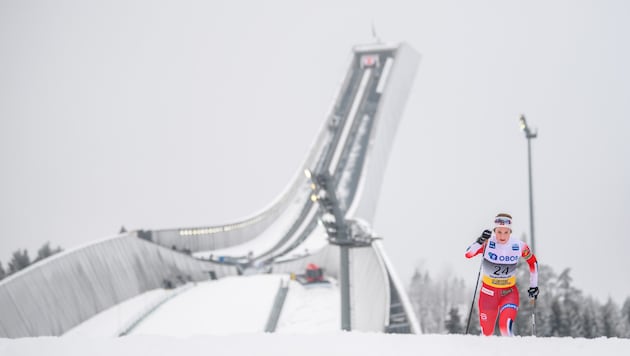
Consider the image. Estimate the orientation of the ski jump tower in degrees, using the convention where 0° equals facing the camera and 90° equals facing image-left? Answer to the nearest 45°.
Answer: approximately 45°

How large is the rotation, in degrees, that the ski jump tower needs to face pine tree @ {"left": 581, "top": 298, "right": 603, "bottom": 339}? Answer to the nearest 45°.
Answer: approximately 135° to its left

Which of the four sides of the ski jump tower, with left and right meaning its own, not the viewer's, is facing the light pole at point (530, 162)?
left

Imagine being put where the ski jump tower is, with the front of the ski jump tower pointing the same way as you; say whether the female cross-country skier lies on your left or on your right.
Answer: on your left

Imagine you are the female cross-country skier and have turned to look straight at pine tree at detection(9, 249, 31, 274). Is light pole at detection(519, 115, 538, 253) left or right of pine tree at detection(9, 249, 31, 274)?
right

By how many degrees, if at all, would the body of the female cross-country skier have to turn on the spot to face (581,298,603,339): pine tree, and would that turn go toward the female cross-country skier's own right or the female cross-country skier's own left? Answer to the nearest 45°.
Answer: approximately 180°

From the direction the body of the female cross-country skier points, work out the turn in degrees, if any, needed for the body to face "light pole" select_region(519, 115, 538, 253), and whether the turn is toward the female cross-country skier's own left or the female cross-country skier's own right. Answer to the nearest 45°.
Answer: approximately 180°

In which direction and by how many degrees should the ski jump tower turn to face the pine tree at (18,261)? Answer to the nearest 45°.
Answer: approximately 90° to its right

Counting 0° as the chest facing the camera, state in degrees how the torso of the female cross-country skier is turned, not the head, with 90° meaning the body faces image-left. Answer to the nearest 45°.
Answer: approximately 0°
